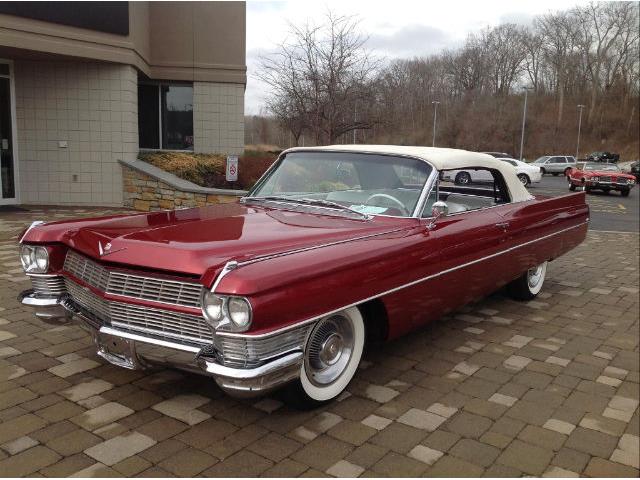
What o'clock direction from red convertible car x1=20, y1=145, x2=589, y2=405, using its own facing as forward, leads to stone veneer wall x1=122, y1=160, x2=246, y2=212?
The stone veneer wall is roughly at 4 o'clock from the red convertible car.

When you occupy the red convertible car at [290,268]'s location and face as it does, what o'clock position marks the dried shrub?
The dried shrub is roughly at 4 o'clock from the red convertible car.

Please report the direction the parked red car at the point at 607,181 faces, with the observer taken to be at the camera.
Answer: facing the viewer and to the right of the viewer

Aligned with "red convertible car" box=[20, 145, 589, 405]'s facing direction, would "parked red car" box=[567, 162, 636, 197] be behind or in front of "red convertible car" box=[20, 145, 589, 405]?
behind

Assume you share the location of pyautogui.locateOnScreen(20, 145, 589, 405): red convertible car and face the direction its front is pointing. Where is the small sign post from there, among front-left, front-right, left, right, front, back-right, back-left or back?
back-right

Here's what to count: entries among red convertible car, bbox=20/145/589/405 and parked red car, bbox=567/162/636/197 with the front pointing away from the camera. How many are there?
0

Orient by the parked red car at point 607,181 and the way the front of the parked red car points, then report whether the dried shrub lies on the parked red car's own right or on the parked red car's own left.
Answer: on the parked red car's own right

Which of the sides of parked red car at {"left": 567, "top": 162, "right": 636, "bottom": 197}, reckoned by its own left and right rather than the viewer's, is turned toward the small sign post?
right

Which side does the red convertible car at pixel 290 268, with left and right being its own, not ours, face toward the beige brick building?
right

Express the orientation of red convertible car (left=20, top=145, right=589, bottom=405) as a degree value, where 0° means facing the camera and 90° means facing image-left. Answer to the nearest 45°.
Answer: approximately 45°

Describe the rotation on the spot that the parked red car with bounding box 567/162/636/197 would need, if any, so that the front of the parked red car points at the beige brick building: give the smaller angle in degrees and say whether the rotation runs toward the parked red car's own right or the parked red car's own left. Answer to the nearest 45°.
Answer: approximately 90° to the parked red car's own right
